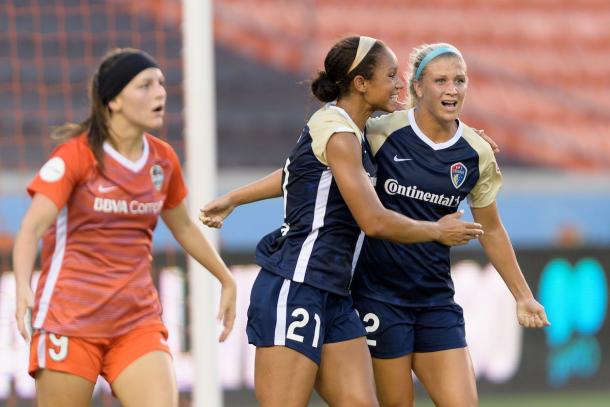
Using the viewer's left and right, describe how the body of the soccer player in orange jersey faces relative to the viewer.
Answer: facing the viewer and to the right of the viewer

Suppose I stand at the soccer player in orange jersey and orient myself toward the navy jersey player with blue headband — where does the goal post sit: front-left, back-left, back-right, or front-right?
front-left

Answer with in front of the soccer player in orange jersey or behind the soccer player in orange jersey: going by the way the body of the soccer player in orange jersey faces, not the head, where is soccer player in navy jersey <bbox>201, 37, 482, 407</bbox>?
in front

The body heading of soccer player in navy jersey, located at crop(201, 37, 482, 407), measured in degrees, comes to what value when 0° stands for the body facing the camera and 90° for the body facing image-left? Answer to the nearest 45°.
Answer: approximately 270°

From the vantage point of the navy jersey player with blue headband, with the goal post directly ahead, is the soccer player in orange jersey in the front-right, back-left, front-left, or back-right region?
front-left

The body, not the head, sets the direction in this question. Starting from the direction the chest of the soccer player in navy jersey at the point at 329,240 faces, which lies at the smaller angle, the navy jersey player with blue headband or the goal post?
the navy jersey player with blue headband

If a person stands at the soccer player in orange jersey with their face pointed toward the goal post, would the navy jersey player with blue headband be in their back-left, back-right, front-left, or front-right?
front-right

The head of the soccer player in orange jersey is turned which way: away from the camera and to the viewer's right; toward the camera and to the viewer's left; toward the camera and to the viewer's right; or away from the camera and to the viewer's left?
toward the camera and to the viewer's right

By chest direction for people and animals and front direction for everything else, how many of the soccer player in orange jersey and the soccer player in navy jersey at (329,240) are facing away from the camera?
0

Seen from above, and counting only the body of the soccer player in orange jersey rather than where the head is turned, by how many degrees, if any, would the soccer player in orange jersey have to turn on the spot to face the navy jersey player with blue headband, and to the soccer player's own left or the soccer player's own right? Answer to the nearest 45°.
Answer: approximately 45° to the soccer player's own left

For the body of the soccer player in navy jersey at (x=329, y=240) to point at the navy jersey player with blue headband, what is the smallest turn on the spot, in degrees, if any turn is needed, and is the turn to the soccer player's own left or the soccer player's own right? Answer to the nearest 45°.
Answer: approximately 45° to the soccer player's own left
